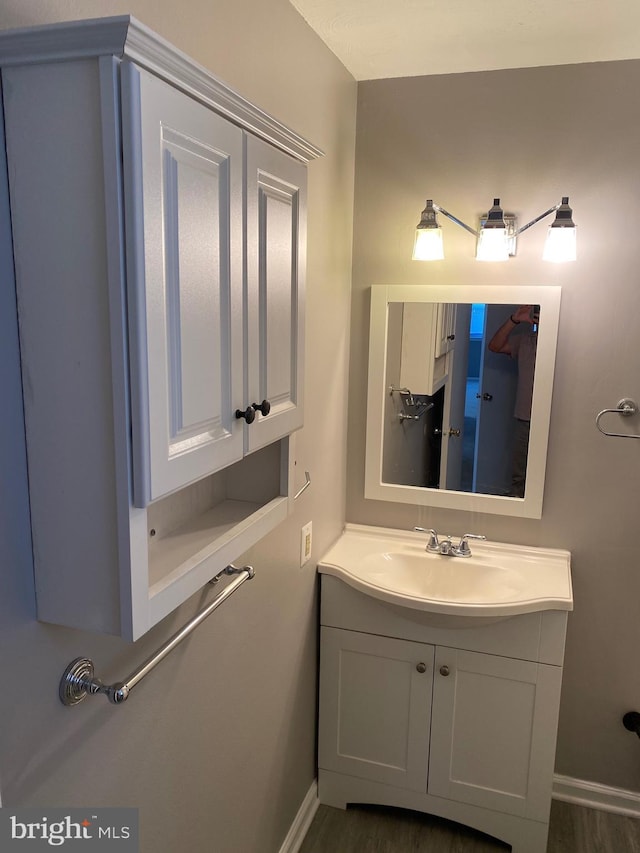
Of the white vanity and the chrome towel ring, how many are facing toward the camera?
2

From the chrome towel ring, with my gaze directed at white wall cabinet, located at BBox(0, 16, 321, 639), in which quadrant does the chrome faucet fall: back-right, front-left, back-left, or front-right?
front-right

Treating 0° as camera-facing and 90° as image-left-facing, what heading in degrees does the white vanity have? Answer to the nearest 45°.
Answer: approximately 0°

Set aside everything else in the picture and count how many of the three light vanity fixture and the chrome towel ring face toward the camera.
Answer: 2

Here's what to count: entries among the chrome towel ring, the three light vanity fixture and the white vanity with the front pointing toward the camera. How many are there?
3

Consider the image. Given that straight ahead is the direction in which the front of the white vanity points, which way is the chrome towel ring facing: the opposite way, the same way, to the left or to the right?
the same way

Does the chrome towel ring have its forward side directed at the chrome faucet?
no

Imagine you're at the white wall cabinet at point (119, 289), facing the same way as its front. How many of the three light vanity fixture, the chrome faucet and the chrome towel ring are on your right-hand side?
0

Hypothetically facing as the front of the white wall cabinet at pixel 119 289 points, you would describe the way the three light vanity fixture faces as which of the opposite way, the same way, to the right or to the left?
to the right

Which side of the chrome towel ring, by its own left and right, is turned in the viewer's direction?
front

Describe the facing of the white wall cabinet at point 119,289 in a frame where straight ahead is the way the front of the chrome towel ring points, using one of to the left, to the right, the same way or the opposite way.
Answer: to the left

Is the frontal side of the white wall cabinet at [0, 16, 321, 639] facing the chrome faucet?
no

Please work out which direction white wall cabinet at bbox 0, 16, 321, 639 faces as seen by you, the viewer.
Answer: facing the viewer and to the right of the viewer
